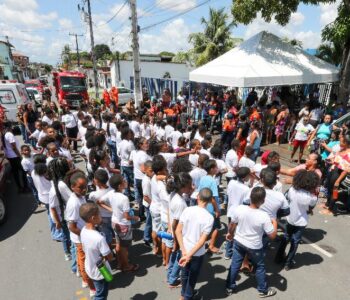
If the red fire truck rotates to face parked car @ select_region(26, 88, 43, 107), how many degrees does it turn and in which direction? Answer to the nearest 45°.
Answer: approximately 135° to its right

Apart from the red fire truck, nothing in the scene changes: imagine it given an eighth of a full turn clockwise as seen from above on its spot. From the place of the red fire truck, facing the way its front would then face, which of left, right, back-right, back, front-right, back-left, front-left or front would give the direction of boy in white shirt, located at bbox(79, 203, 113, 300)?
front-left

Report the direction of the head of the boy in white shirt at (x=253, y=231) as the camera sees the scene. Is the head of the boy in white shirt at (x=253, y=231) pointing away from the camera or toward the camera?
away from the camera

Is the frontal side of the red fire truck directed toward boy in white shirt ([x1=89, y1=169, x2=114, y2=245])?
yes

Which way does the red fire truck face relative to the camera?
toward the camera

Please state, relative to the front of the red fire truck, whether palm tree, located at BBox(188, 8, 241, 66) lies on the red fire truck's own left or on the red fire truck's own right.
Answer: on the red fire truck's own left

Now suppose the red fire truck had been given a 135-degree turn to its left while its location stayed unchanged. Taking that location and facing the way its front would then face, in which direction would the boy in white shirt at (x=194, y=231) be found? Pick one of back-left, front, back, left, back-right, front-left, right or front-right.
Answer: back-right

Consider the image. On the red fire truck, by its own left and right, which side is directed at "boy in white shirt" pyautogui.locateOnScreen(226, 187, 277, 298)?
front

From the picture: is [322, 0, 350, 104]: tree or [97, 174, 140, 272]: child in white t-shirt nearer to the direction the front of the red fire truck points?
the child in white t-shirt

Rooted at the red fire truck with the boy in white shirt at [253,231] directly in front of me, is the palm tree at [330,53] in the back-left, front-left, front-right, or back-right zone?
front-left

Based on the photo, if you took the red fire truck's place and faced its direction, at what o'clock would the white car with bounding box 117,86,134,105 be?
The white car is roughly at 9 o'clock from the red fire truck.

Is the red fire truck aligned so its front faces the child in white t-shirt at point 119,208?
yes

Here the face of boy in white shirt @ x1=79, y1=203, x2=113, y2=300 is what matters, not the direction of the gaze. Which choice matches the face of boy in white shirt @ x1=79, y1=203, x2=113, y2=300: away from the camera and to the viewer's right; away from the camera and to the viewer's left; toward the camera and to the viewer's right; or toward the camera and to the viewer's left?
away from the camera and to the viewer's right

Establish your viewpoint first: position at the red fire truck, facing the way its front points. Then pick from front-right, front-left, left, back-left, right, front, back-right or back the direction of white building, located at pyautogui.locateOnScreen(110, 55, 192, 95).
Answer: back-left

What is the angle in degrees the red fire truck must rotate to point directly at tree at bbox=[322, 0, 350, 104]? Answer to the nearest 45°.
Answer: approximately 45° to its left
